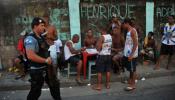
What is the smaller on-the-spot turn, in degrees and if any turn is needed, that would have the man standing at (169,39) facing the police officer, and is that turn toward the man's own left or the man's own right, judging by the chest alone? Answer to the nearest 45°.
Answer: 0° — they already face them

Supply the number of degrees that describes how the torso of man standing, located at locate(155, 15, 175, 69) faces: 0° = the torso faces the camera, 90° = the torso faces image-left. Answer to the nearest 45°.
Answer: approximately 45°

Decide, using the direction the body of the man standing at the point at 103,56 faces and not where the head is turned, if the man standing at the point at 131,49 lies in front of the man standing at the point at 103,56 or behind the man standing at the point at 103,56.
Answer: behind

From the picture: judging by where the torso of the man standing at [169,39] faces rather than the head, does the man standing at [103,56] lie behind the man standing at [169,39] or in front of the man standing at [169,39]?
in front

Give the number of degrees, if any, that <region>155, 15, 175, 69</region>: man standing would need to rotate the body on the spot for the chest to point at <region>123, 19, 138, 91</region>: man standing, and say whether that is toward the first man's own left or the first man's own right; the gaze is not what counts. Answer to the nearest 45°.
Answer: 0° — they already face them
